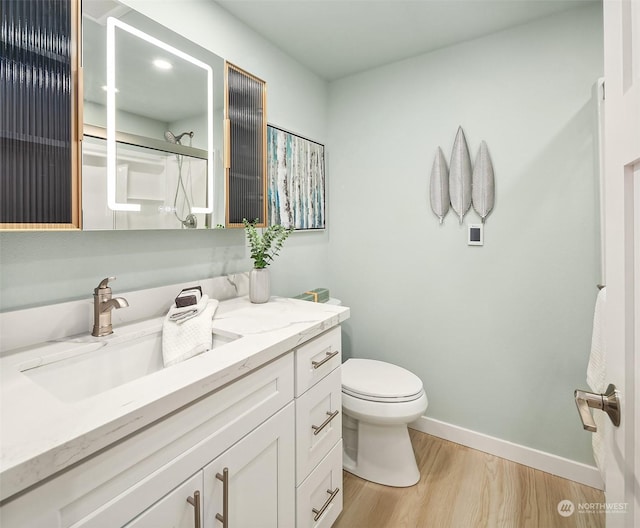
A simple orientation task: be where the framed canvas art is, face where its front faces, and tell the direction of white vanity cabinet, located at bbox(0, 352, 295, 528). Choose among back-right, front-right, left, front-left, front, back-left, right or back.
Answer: front-right

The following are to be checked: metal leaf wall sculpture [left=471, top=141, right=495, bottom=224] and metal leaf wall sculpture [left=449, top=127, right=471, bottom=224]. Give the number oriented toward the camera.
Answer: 2

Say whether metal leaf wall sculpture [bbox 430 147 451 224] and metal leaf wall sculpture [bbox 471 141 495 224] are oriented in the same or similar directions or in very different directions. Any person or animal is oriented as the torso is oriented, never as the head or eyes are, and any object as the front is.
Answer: same or similar directions

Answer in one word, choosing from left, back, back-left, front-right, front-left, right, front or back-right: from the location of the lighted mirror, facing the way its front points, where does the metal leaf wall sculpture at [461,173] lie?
front-left

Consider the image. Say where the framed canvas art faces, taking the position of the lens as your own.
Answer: facing the viewer and to the right of the viewer

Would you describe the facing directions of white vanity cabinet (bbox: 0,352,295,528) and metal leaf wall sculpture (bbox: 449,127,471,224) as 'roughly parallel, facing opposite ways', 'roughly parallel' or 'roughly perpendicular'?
roughly perpendicular

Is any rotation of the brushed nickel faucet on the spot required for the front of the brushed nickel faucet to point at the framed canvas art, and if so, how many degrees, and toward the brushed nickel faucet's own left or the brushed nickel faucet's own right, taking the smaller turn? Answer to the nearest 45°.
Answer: approximately 90° to the brushed nickel faucet's own left

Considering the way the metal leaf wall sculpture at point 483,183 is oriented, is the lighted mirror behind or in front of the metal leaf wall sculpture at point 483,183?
in front

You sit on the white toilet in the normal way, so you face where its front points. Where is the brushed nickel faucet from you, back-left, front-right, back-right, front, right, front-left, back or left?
right

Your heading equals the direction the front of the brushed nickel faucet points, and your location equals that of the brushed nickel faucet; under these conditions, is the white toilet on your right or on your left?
on your left

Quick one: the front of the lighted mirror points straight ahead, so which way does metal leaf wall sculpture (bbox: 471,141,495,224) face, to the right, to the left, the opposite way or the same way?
to the right

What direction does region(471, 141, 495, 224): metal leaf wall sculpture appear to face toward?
toward the camera

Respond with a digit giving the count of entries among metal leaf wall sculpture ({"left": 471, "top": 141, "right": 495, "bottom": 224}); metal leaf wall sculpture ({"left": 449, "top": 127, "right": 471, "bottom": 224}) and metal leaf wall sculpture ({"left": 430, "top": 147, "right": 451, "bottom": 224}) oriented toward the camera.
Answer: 3

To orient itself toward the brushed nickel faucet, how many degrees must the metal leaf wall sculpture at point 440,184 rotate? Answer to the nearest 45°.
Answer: approximately 45° to its right

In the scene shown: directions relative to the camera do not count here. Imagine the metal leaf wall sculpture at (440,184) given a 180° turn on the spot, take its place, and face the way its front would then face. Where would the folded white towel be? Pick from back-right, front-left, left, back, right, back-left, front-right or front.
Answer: back-left

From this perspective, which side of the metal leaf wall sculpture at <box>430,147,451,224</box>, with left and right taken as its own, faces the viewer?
front

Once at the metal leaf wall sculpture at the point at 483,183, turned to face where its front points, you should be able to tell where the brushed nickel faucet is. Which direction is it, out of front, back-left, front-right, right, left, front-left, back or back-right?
front-right
